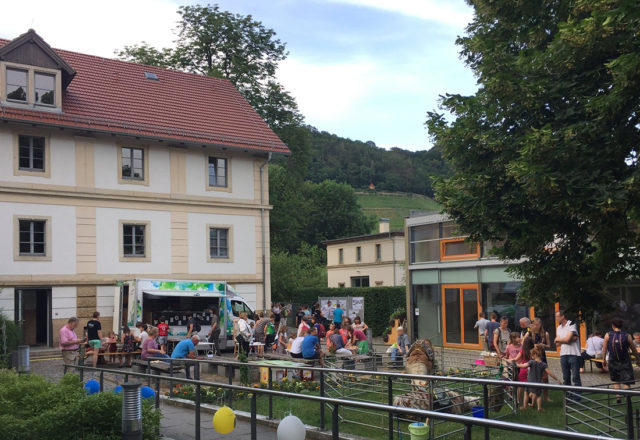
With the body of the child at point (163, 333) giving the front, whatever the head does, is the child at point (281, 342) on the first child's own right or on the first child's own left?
on the first child's own right

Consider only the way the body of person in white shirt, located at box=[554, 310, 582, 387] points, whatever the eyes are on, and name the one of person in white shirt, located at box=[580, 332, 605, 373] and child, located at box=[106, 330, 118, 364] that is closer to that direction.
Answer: the child

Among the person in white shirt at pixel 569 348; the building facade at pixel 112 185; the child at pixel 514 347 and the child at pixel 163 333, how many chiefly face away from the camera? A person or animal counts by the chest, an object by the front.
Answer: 1

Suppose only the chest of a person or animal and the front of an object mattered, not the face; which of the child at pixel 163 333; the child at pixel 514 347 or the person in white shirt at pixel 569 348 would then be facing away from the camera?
the child at pixel 163 333

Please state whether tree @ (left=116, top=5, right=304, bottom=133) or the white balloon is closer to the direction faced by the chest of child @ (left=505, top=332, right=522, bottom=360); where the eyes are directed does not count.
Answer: the white balloon

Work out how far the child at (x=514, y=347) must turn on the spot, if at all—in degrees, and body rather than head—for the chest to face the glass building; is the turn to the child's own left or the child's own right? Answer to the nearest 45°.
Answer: approximately 135° to the child's own right

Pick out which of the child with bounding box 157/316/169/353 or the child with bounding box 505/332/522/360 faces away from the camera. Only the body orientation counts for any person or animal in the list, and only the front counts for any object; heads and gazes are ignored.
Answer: the child with bounding box 157/316/169/353

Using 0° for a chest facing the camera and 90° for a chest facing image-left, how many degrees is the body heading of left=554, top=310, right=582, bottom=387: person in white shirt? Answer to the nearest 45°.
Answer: approximately 45°

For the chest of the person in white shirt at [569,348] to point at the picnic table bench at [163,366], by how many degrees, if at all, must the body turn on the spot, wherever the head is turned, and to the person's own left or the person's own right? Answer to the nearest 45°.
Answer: approximately 45° to the person's own right

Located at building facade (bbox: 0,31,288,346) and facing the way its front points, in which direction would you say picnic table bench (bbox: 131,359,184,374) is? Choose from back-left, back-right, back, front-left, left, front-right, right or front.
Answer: front-right

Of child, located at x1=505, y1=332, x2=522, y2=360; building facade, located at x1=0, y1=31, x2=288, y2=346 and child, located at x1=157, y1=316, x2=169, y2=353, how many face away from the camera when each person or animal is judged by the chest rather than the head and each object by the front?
1

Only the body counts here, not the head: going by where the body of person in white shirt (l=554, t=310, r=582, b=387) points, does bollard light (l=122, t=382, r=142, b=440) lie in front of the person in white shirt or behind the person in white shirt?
in front
